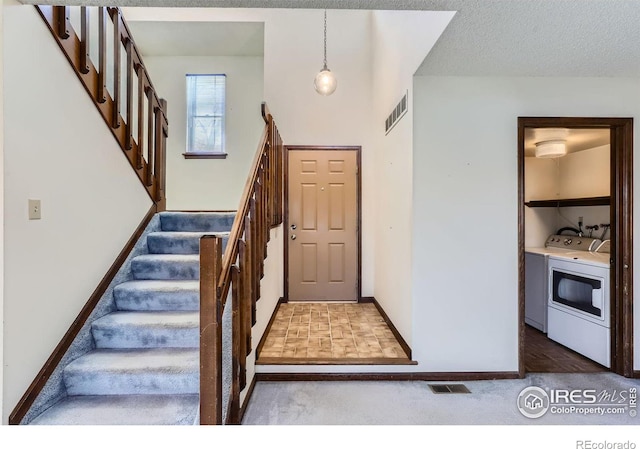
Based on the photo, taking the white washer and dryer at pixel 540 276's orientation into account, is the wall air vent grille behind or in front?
in front

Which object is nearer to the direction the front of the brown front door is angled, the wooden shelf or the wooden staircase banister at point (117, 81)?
the wooden staircase banister

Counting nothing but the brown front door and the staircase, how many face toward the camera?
2

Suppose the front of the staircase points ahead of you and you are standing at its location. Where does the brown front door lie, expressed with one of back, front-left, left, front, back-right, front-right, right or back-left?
back-left

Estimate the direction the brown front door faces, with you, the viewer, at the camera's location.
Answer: facing the viewer

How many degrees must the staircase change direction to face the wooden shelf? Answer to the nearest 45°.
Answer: approximately 90° to its left

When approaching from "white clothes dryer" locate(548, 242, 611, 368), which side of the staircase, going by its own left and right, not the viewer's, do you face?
left

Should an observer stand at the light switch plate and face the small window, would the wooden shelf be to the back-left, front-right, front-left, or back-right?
front-right

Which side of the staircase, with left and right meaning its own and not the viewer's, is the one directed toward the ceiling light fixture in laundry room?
left

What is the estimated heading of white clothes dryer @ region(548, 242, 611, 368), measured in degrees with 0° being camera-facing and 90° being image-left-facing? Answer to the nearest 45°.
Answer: approximately 45°

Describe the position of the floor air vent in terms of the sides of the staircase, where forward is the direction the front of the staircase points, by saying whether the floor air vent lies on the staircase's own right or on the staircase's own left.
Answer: on the staircase's own left

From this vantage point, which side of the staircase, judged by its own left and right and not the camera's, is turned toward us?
front

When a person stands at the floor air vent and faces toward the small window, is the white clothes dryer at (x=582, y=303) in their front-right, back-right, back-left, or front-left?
back-right
